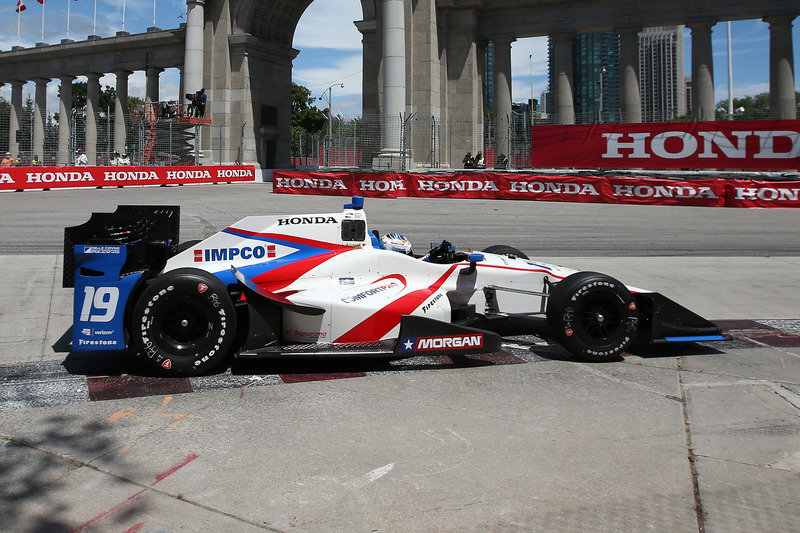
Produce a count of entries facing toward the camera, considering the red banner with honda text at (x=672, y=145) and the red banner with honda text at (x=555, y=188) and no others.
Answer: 2

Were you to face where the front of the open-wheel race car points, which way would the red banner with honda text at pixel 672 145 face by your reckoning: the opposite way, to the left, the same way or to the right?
to the right

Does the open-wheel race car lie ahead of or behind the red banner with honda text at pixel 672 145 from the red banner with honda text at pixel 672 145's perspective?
ahead

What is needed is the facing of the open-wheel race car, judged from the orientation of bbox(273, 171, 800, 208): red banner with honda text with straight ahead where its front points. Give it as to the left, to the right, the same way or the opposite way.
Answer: to the left

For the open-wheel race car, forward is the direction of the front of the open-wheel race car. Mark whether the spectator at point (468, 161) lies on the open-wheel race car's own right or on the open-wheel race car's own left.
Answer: on the open-wheel race car's own left

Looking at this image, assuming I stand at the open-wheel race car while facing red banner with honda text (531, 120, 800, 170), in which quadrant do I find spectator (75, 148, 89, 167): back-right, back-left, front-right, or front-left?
front-left

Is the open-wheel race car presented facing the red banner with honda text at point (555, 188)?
no

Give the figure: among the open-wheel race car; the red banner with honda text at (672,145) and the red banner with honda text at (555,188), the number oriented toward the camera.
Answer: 2

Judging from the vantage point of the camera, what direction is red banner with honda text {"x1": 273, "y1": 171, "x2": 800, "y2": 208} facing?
facing the viewer

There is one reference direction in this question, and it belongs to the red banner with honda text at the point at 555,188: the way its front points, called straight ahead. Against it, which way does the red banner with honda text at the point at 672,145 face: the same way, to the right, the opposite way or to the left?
the same way

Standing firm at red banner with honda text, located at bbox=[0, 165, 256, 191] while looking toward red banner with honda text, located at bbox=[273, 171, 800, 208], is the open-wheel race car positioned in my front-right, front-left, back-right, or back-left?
front-right

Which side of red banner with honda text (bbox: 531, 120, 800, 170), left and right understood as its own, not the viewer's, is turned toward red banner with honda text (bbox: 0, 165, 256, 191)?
right

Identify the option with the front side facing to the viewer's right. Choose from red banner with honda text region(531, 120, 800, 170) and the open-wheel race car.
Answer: the open-wheel race car

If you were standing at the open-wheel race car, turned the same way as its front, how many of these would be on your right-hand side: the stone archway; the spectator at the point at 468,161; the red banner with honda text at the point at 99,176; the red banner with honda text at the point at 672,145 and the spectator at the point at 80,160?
0

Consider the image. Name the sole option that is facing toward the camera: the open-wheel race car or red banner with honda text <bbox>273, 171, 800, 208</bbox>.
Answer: the red banner with honda text
